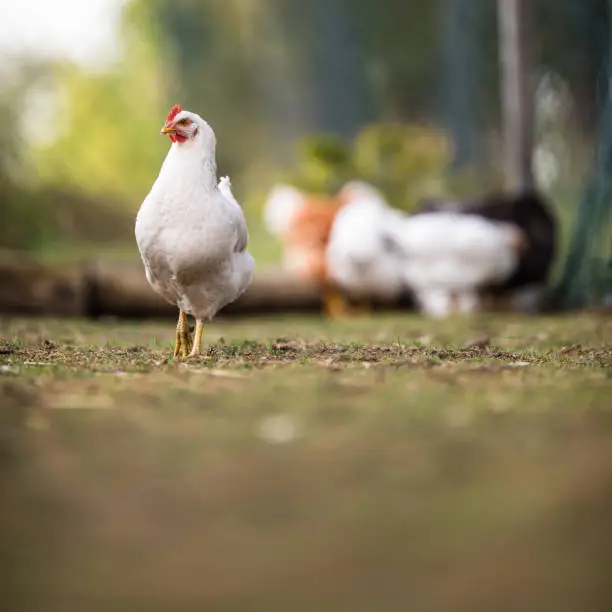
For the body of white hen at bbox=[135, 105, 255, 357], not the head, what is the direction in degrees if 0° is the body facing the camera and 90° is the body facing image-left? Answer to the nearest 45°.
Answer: approximately 45°

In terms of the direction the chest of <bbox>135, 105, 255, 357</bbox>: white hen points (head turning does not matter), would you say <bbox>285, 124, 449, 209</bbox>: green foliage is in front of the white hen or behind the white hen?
behind

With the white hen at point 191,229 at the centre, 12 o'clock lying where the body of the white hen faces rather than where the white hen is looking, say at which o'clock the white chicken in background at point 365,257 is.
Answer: The white chicken in background is roughly at 5 o'clock from the white hen.
